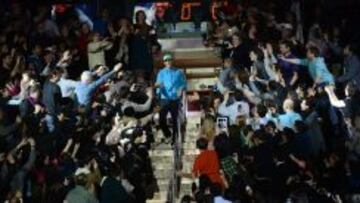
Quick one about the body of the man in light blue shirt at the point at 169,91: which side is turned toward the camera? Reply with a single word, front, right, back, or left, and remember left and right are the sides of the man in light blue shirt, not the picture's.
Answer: front

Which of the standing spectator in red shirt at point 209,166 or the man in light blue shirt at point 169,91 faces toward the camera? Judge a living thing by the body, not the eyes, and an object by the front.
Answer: the man in light blue shirt

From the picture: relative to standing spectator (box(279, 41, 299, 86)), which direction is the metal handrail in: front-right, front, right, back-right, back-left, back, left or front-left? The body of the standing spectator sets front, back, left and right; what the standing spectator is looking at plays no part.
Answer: front

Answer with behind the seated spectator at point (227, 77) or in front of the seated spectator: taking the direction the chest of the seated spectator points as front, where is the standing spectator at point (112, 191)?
in front

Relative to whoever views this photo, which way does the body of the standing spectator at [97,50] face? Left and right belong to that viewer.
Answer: facing the viewer and to the right of the viewer

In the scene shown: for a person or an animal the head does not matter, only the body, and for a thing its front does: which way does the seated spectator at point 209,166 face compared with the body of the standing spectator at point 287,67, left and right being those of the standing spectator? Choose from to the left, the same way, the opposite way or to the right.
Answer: to the right

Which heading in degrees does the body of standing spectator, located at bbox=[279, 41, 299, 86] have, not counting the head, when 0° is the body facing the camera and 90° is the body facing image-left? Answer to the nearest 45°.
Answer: approximately 45°

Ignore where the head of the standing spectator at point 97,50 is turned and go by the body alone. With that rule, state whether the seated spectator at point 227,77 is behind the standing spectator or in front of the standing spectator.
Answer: in front

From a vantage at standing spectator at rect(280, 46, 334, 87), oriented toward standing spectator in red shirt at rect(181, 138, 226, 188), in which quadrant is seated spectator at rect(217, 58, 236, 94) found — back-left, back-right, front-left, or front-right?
front-right

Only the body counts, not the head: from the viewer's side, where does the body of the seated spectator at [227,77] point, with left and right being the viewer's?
facing the viewer and to the left of the viewer

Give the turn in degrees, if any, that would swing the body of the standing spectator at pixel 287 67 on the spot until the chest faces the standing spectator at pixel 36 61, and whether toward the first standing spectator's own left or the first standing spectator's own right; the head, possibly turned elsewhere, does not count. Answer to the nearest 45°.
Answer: approximately 45° to the first standing spectator's own right

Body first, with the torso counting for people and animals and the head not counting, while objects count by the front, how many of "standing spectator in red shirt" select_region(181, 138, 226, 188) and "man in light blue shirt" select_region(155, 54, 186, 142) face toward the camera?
1
